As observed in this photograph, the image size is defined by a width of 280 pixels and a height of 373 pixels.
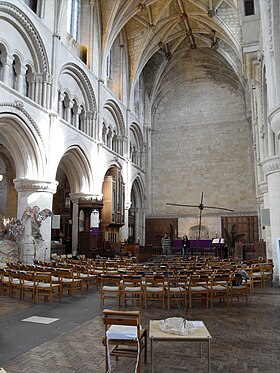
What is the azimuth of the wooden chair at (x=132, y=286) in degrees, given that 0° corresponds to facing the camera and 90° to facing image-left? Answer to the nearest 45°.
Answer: approximately 180°

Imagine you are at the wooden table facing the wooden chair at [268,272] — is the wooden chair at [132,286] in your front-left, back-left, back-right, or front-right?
front-left

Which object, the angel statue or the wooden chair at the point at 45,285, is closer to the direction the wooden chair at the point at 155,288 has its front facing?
the angel statue

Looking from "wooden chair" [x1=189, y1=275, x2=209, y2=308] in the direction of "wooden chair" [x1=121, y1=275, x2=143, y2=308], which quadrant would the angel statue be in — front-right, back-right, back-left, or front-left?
front-right

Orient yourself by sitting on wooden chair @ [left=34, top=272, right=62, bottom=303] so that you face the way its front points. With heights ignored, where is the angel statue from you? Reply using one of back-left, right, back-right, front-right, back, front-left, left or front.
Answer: front-left

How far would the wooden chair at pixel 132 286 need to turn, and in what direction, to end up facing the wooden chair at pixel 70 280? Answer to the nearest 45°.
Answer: approximately 45° to its left

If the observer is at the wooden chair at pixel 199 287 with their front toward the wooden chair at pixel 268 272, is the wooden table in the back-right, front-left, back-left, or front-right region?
back-right

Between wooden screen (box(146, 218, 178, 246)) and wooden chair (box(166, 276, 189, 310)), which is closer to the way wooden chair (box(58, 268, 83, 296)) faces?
the wooden screen

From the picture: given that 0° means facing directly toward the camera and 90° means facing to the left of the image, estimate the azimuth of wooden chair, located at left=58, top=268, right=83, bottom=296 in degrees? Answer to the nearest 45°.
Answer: approximately 225°

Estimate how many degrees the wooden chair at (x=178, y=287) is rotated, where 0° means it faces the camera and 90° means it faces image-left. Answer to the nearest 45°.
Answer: approximately 180°

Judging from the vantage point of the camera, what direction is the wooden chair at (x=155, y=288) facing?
facing away from the viewer

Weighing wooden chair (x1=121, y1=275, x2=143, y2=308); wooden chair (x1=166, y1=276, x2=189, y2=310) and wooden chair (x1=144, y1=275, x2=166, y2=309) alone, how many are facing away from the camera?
3

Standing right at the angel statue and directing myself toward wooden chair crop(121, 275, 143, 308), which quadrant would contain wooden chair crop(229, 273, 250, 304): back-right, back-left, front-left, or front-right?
front-left

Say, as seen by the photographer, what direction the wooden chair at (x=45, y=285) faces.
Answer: facing away from the viewer and to the right of the viewer

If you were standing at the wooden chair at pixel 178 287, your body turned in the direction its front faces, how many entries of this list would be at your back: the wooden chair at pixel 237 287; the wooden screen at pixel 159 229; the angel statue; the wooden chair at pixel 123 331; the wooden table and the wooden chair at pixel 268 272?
2

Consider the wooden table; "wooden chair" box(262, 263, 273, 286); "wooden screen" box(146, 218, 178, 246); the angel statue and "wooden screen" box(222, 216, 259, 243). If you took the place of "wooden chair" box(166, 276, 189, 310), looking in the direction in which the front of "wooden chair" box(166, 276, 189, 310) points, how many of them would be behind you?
1

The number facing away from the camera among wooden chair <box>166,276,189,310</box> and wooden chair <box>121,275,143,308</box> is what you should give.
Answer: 2

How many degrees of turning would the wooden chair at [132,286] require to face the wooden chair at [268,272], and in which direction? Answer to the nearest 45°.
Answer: approximately 45° to its right
